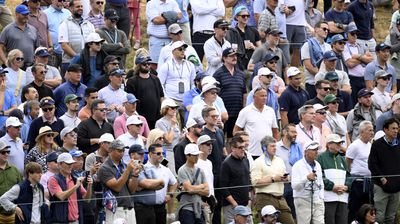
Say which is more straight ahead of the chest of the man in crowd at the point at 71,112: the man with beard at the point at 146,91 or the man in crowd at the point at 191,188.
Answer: the man in crowd

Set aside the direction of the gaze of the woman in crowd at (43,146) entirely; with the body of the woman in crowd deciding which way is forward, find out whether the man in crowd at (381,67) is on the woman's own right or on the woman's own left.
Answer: on the woman's own left

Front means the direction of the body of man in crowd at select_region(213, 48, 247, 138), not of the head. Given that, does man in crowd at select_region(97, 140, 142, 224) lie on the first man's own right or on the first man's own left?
on the first man's own right

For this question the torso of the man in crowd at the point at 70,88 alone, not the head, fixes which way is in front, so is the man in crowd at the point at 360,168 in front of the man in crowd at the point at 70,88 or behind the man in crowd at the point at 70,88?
in front

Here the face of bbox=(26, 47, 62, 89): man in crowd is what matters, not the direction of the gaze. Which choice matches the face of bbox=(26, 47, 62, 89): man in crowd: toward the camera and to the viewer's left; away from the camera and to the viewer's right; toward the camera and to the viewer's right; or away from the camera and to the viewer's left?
toward the camera and to the viewer's right

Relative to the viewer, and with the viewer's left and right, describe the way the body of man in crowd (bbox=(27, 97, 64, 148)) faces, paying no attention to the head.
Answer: facing the viewer
